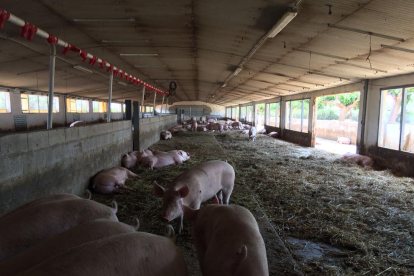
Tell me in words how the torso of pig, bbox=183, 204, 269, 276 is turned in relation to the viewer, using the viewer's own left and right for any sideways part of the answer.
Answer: facing away from the viewer and to the left of the viewer

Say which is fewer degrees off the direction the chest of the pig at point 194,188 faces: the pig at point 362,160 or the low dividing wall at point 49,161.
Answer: the low dividing wall

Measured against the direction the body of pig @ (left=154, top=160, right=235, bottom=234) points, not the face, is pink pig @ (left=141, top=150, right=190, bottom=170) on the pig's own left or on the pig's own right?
on the pig's own right

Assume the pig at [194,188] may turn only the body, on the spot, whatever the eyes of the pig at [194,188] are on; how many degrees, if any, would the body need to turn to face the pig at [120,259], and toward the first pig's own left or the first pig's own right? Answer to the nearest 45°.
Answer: approximately 45° to the first pig's own left

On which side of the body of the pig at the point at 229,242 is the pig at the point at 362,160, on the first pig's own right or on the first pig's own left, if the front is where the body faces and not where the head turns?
on the first pig's own right

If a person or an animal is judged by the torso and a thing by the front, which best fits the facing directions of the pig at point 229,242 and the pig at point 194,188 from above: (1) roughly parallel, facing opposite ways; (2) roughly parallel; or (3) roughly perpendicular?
roughly perpendicular

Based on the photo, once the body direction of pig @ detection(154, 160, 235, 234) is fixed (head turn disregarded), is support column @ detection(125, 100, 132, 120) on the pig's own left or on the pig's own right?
on the pig's own right
